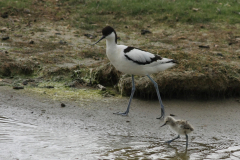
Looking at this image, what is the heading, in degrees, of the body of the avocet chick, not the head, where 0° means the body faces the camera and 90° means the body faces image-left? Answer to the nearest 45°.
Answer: approximately 90°
